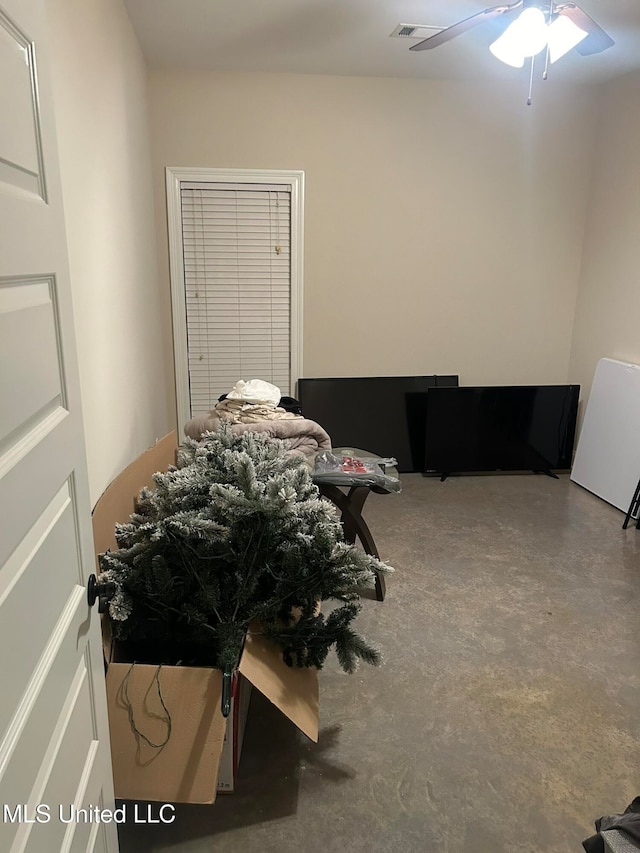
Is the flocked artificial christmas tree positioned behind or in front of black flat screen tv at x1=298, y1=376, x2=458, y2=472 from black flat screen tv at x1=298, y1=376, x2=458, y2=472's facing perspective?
in front

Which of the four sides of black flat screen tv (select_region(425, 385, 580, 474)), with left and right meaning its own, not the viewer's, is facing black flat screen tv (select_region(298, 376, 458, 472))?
right

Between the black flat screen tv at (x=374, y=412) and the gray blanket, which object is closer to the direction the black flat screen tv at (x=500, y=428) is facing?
the gray blanket

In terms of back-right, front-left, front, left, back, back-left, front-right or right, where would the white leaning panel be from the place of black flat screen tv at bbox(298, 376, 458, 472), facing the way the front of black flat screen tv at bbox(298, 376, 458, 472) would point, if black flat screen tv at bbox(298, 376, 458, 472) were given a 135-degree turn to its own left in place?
front-right

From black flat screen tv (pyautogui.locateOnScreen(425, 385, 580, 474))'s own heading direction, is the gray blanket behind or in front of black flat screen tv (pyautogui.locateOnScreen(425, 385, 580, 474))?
in front

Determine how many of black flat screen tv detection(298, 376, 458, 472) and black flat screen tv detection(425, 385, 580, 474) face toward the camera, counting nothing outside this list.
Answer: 2

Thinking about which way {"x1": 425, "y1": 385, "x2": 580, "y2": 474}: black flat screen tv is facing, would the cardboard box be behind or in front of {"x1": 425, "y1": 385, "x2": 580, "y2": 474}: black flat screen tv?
in front

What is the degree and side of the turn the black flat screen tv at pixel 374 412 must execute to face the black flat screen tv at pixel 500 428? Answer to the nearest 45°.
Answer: approximately 90° to its left

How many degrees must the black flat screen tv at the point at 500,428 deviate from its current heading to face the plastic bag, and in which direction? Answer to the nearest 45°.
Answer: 0° — it already faces it

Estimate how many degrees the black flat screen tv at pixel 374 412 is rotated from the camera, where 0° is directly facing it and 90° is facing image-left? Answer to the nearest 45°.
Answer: approximately 0°

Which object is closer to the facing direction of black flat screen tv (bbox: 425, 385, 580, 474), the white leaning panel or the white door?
the white door
